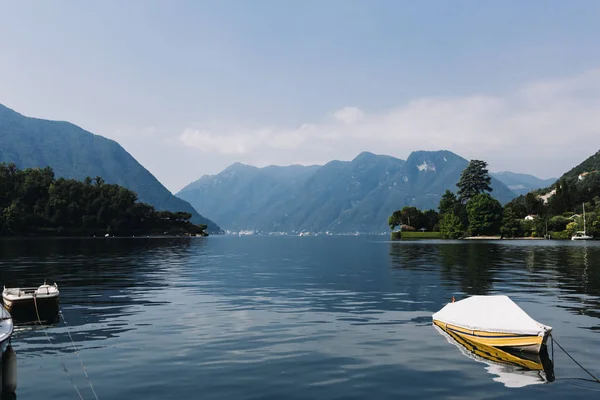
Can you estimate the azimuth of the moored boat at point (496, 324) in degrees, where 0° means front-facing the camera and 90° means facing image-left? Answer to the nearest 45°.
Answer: approximately 315°
